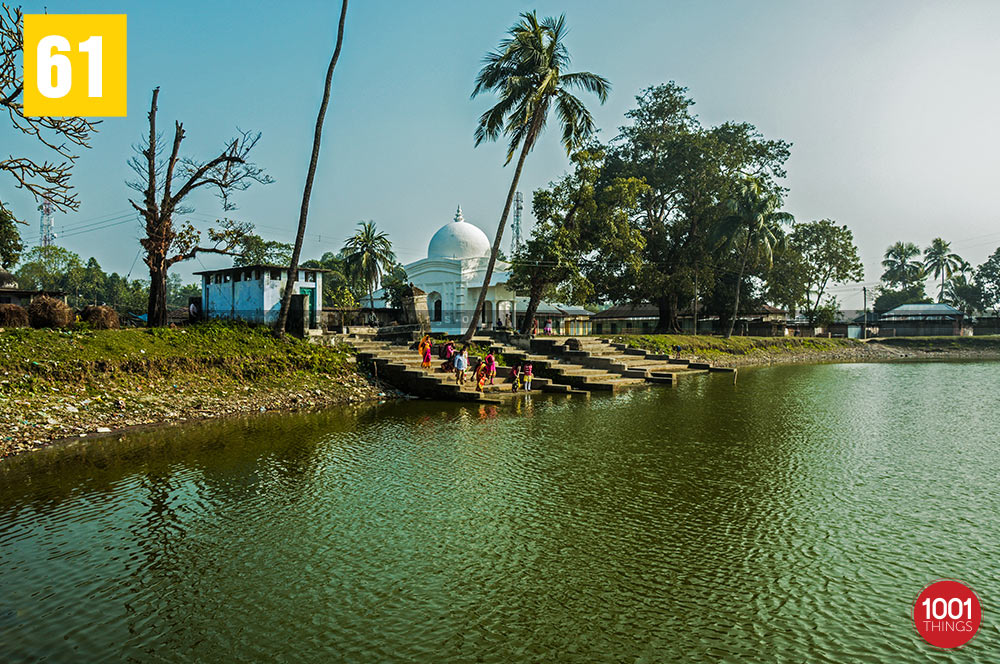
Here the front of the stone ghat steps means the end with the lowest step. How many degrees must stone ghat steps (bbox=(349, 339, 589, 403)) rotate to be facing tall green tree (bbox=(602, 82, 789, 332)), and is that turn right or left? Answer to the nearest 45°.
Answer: approximately 90° to its left

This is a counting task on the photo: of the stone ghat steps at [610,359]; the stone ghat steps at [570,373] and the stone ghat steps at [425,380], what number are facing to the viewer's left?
0

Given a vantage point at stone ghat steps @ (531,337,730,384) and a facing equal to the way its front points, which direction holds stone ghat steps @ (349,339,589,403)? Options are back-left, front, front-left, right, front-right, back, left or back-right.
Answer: right

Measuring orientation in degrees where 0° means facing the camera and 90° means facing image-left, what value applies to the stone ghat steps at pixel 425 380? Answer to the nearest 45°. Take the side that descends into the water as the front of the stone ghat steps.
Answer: approximately 315°

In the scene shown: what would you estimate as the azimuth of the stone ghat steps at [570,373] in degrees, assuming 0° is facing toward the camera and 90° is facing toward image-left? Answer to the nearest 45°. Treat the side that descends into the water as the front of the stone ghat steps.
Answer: approximately 315°

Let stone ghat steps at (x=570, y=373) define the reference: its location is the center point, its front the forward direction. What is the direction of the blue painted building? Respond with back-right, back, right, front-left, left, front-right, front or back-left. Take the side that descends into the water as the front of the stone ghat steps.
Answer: back-right

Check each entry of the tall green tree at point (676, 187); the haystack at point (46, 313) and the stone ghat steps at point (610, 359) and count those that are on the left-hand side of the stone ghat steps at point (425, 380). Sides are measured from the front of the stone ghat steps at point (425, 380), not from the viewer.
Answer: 2

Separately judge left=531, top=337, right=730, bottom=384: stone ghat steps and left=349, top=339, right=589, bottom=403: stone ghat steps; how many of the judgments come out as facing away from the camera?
0

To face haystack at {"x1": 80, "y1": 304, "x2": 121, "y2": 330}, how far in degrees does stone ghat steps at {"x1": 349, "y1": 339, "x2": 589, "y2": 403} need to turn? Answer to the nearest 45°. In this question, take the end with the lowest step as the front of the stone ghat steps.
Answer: approximately 135° to its right

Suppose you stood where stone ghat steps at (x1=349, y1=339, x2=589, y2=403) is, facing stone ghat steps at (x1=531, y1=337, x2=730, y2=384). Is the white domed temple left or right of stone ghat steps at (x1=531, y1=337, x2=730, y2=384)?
left
